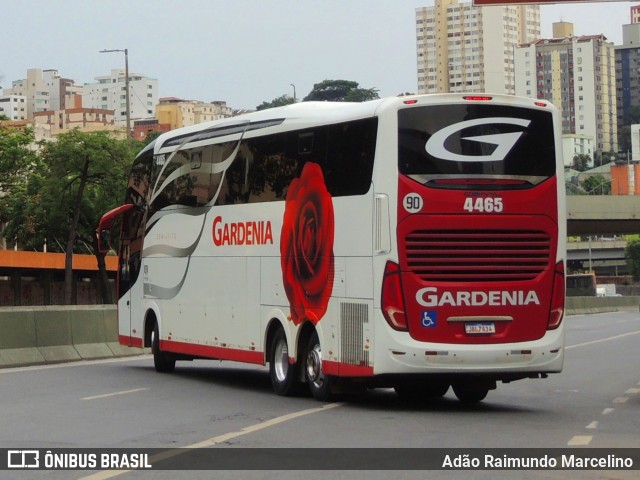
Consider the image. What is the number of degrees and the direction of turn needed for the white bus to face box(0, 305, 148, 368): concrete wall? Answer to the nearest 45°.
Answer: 0° — it already faces it

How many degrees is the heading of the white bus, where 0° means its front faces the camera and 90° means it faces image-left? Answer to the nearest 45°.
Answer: approximately 135°
